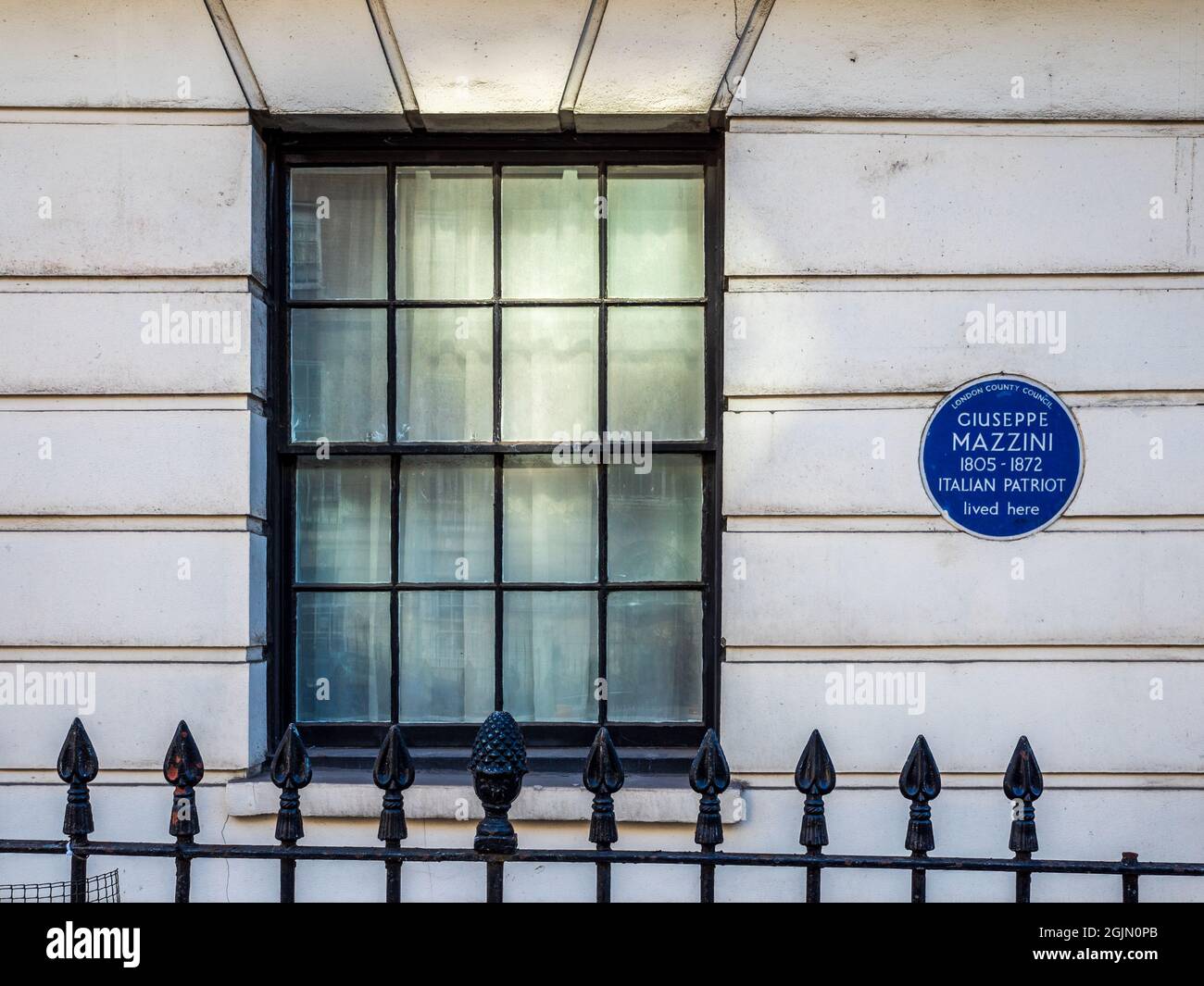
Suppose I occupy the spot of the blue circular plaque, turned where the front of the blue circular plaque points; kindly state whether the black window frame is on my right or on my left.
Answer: on my right

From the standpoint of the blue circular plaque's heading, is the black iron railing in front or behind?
in front

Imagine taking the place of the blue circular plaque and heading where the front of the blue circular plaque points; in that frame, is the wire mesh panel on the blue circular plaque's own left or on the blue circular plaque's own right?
on the blue circular plaque's own right

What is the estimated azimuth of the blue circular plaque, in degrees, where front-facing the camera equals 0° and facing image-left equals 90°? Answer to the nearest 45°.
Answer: approximately 0°
